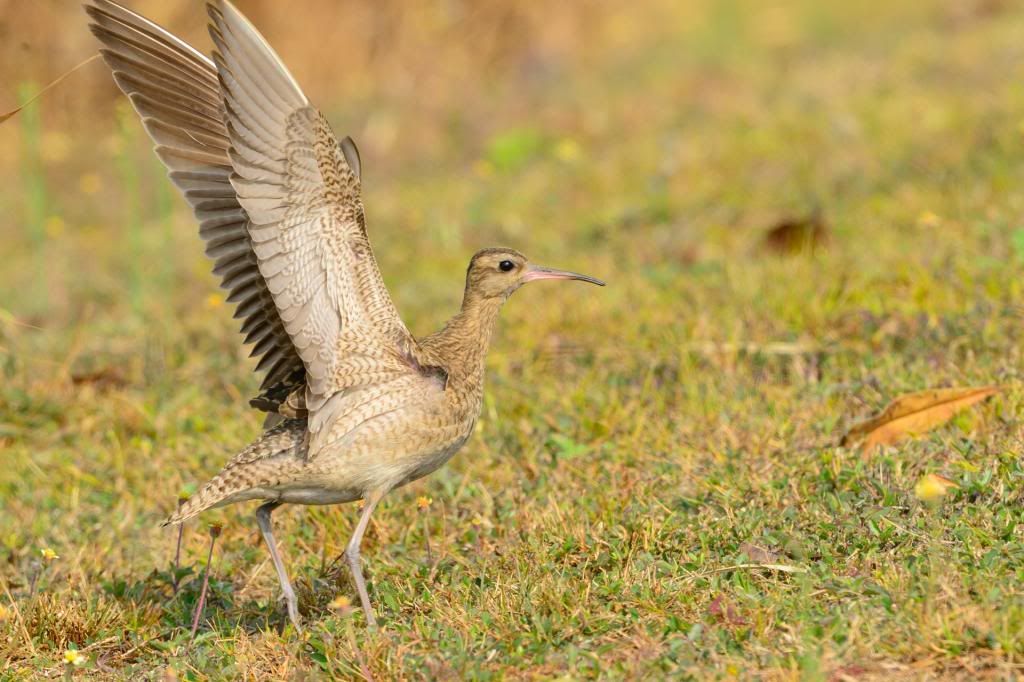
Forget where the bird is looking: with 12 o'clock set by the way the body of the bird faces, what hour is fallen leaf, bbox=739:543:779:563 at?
The fallen leaf is roughly at 11 o'clock from the bird.

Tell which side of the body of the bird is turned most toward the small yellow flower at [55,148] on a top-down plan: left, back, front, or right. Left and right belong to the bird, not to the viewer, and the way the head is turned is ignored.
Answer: left

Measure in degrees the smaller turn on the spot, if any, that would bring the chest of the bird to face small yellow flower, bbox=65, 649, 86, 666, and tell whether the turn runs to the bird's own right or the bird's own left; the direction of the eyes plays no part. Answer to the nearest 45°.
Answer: approximately 135° to the bird's own right

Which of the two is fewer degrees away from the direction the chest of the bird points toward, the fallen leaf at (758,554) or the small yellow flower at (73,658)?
the fallen leaf

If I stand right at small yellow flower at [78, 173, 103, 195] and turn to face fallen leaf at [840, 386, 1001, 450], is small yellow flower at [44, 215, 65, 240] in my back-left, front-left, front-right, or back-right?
front-right

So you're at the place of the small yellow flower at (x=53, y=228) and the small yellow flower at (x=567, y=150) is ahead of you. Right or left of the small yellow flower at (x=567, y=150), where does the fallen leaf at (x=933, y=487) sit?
right

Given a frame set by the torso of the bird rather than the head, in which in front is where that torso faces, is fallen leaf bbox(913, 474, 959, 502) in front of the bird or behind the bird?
in front

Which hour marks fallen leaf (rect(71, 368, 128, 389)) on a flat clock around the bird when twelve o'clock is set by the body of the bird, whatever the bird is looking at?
The fallen leaf is roughly at 8 o'clock from the bird.

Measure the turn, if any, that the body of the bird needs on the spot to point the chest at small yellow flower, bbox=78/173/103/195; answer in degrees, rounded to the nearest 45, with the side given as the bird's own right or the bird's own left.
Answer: approximately 90° to the bird's own left

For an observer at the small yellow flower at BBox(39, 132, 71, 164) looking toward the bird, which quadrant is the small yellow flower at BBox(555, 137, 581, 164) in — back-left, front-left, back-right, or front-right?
front-left

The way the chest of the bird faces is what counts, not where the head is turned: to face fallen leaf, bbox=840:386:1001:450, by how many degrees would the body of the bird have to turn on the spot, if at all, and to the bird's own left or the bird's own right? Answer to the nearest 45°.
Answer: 0° — it already faces it

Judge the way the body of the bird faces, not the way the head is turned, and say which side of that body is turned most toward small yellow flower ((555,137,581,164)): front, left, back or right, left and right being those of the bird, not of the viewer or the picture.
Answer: left

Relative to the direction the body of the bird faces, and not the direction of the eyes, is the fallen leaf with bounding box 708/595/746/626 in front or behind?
in front

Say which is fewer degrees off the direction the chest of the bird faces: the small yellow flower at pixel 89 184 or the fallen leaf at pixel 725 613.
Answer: the fallen leaf

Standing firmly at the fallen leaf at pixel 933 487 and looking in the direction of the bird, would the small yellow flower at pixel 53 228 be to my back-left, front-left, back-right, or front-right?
front-right

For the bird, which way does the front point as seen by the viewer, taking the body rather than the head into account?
to the viewer's right
